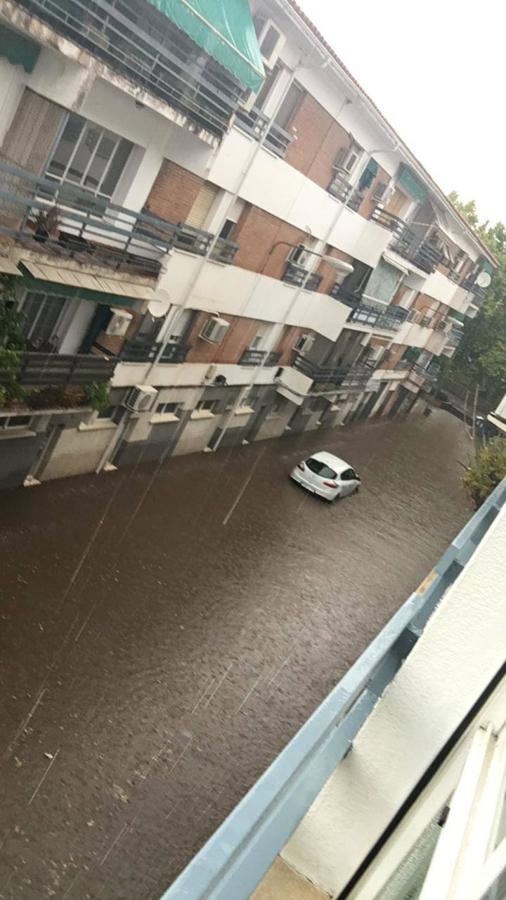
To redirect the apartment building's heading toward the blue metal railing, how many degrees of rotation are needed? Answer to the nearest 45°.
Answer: approximately 45° to its right

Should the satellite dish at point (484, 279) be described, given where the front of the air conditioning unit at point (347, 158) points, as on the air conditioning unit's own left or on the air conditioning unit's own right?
on the air conditioning unit's own left

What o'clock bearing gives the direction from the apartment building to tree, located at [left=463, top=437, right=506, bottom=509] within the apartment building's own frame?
The tree is roughly at 11 o'clock from the apartment building.

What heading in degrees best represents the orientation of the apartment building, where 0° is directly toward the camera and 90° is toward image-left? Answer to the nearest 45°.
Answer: approximately 315°

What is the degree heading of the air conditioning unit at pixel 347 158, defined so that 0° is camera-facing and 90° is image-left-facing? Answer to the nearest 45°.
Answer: approximately 315°

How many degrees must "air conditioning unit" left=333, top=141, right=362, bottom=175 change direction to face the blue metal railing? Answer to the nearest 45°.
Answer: approximately 45° to its right

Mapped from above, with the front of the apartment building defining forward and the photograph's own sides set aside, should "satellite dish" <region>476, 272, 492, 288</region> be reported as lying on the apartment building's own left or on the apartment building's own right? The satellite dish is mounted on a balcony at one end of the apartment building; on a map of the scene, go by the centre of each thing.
on the apartment building's own left

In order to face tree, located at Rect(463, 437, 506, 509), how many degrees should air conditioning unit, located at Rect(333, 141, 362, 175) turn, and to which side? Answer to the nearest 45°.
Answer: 0° — it already faces it
